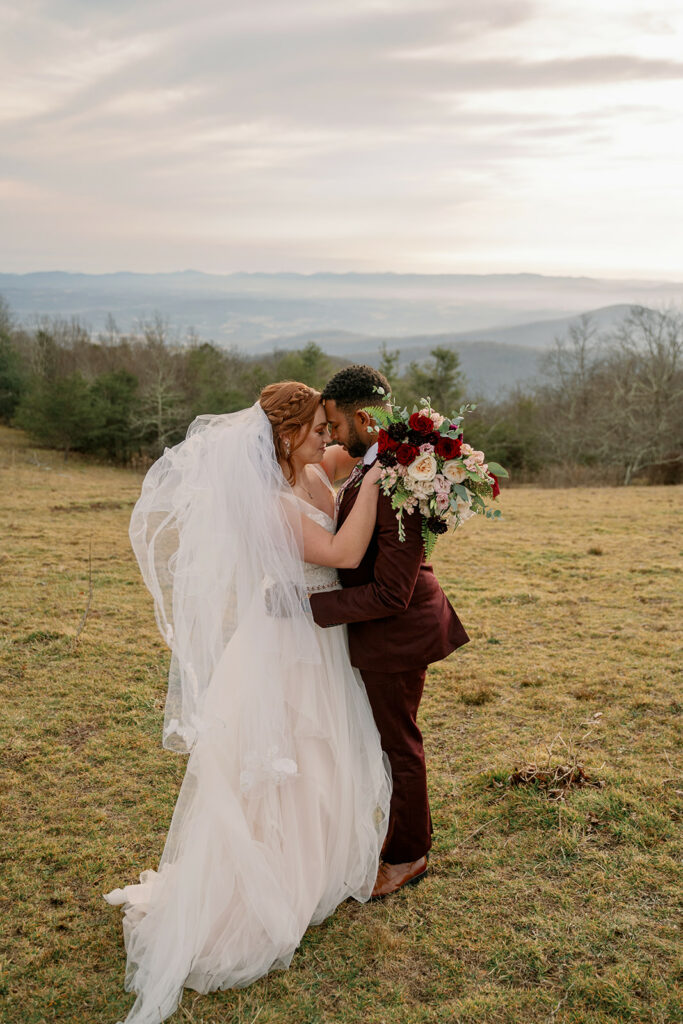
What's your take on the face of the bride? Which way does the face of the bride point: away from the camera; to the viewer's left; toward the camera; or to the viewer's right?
to the viewer's right

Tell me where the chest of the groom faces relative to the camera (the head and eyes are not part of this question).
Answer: to the viewer's left

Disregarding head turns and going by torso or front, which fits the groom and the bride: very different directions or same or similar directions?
very different directions

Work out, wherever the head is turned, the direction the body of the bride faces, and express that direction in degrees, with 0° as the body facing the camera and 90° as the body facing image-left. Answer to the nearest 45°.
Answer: approximately 270°

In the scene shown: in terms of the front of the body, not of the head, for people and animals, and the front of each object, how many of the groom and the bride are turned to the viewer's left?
1

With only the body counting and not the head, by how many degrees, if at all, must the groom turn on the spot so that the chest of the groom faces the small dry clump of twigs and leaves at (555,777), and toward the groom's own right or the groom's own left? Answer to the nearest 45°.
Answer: approximately 135° to the groom's own right

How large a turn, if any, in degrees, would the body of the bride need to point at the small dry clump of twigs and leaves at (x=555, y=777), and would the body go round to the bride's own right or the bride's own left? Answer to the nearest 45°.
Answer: approximately 45° to the bride's own left
